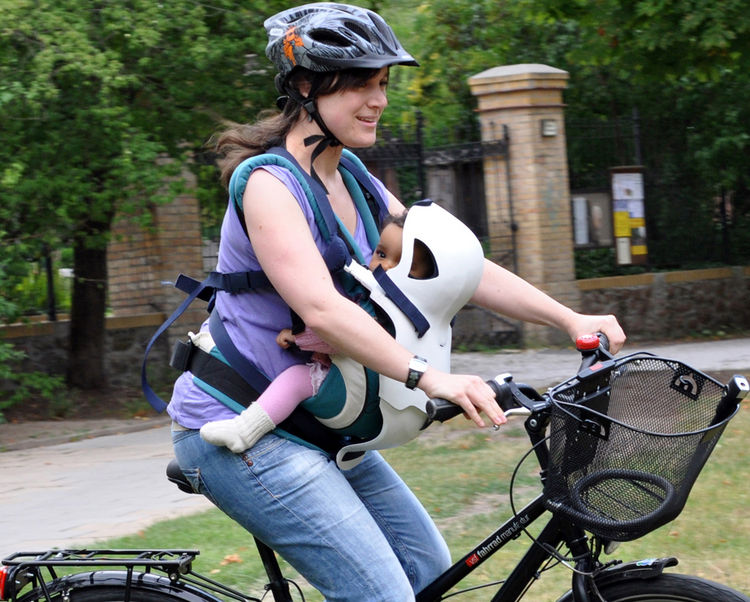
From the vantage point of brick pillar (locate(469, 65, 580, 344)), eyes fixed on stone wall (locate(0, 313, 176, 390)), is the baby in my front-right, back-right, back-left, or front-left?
front-left

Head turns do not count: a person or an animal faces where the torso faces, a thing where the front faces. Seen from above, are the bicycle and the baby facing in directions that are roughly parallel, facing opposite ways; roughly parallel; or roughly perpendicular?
roughly parallel, facing opposite ways

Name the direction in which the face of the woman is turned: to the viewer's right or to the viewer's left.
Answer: to the viewer's right

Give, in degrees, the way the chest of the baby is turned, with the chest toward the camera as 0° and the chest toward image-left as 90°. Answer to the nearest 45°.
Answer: approximately 90°

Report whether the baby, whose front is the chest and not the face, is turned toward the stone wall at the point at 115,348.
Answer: no

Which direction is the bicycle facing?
to the viewer's right

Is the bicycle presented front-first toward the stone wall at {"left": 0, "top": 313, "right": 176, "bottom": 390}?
no

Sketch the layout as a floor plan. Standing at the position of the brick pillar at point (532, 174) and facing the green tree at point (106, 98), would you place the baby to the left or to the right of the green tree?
left

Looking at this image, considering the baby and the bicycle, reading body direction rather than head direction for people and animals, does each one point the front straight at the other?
no
